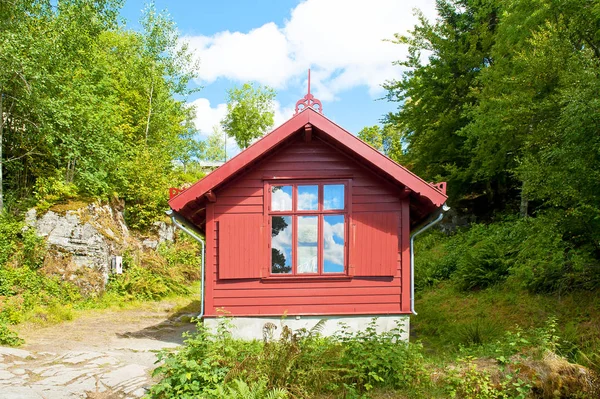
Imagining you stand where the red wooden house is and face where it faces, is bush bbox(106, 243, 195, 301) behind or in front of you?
behind

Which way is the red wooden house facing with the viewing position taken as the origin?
facing the viewer

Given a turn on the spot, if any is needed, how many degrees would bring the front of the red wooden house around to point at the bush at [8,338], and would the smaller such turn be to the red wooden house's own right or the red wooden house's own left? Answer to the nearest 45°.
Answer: approximately 90° to the red wooden house's own right

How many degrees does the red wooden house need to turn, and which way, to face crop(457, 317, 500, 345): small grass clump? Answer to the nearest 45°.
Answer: approximately 90° to its left

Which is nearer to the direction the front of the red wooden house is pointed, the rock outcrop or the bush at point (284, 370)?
the bush

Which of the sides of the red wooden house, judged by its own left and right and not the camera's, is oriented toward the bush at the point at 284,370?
front

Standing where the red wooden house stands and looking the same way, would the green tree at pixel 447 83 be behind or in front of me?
behind

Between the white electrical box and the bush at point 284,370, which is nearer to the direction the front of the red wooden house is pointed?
the bush

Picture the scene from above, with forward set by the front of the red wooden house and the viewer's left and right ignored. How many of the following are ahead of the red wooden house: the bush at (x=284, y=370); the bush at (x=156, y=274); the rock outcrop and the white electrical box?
1

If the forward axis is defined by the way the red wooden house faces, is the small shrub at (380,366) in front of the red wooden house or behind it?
in front

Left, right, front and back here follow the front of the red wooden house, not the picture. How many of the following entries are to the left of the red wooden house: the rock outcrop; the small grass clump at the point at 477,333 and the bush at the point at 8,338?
1

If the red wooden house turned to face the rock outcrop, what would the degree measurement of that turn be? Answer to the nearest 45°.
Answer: approximately 135° to its right
